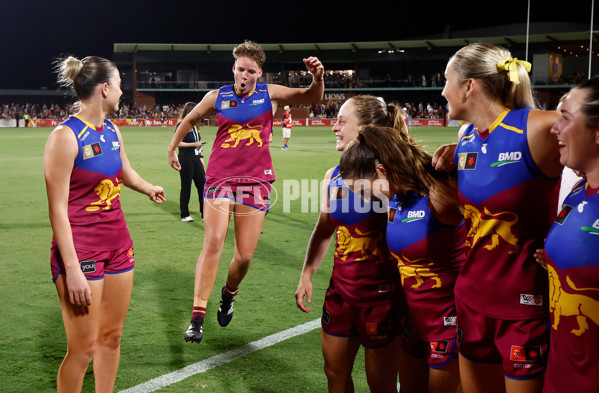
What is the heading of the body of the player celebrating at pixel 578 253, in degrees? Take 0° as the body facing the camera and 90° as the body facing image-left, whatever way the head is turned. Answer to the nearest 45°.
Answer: approximately 45°

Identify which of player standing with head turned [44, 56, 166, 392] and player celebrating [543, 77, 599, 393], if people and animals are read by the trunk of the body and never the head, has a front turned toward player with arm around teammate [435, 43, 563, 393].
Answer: player standing with head turned [44, 56, 166, 392]

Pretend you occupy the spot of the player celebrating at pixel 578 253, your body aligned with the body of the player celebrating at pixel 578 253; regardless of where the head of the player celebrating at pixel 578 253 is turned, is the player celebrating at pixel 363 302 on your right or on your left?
on your right

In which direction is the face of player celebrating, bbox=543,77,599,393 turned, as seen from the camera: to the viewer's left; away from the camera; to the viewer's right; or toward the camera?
to the viewer's left

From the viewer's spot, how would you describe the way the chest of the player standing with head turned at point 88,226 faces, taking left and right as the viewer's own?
facing the viewer and to the right of the viewer

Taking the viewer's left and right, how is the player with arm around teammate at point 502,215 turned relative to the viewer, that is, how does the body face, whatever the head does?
facing the viewer and to the left of the viewer

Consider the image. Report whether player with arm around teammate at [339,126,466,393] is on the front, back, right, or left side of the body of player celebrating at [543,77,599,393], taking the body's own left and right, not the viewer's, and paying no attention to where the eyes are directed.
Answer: right

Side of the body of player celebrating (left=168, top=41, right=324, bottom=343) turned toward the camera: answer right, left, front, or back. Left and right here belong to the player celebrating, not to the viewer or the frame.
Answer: front

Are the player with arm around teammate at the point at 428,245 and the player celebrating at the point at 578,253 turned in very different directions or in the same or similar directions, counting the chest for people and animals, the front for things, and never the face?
same or similar directions

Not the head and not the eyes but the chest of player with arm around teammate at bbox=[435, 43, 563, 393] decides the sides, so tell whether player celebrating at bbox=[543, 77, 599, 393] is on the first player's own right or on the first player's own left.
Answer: on the first player's own left

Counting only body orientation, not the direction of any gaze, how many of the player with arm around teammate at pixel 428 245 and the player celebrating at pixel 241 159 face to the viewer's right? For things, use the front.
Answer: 0

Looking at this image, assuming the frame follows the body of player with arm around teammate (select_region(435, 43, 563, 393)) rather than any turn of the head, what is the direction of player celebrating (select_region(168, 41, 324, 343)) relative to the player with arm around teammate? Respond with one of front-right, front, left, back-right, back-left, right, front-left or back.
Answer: right

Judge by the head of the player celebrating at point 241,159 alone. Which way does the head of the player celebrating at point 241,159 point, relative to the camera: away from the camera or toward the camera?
toward the camera

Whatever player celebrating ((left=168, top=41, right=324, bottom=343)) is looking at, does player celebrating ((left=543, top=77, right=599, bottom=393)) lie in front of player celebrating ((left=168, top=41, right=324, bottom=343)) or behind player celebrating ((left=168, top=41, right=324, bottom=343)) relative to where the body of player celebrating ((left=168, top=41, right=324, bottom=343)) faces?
in front

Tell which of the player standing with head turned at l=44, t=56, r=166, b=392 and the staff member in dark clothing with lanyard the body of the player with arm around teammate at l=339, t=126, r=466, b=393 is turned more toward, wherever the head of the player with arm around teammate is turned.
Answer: the player standing with head turned

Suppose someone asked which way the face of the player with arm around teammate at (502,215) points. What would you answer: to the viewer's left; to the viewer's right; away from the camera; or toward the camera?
to the viewer's left

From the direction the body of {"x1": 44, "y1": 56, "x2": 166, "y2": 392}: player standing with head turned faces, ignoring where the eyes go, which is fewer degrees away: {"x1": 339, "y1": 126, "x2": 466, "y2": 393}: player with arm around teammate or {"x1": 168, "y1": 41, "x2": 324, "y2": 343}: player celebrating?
the player with arm around teammate
